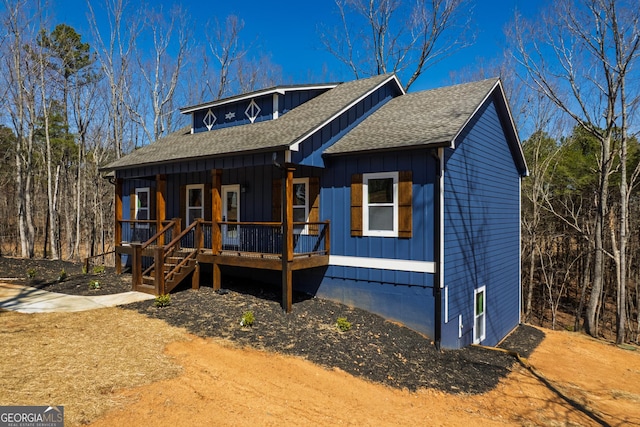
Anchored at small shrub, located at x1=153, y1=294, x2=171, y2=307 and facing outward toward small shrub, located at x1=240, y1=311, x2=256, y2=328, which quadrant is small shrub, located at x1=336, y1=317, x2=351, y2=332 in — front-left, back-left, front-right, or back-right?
front-left

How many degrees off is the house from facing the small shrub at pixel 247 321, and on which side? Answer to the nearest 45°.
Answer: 0° — it already faces it

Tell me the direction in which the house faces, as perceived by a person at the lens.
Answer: facing the viewer and to the left of the viewer
